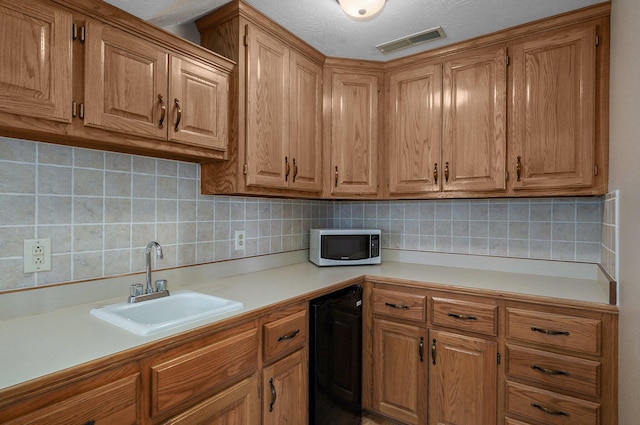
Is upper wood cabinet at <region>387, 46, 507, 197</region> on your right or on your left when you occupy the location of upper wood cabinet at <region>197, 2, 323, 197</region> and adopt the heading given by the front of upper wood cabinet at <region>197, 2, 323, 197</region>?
on your left

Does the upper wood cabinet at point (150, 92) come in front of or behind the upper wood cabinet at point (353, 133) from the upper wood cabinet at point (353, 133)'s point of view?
in front

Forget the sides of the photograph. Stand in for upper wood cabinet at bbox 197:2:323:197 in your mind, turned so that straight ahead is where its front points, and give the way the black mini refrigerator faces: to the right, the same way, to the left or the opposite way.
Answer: the same way

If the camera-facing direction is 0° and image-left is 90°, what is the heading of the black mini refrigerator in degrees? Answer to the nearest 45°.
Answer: approximately 315°

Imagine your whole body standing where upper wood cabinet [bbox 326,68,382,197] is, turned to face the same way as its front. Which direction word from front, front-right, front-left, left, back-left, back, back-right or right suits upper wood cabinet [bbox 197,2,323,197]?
front-right

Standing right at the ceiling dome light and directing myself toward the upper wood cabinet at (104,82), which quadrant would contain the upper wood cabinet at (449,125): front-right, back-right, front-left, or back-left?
back-right

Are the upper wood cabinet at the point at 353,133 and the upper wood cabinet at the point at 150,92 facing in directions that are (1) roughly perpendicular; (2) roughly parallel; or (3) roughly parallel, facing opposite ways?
roughly perpendicular

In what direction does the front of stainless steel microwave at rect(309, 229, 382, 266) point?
toward the camera

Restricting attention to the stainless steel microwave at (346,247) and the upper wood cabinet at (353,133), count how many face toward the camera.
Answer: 2

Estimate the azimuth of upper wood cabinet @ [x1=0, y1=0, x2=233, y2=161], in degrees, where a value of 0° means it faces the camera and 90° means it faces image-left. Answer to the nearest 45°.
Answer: approximately 315°

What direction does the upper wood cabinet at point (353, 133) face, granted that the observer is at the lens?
facing the viewer

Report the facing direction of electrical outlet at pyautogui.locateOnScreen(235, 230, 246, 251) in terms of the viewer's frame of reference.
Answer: facing the viewer and to the right of the viewer
